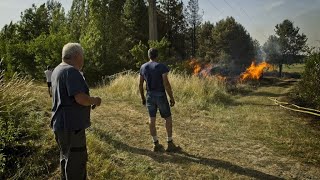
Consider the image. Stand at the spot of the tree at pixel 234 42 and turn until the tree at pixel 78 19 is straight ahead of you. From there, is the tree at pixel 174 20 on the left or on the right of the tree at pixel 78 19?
right

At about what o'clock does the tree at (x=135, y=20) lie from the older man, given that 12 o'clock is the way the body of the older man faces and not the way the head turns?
The tree is roughly at 11 o'clock from the older man.

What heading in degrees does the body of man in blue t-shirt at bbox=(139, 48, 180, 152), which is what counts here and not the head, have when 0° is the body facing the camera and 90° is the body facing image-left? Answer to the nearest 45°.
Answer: approximately 225°

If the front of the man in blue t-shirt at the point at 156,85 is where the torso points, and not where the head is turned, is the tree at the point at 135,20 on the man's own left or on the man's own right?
on the man's own left

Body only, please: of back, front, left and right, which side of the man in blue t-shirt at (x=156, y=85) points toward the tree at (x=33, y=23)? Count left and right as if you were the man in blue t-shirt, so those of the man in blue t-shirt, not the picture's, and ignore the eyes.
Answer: left

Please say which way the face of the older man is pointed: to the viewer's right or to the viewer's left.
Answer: to the viewer's right

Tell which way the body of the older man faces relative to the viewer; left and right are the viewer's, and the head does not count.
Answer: facing away from the viewer and to the right of the viewer

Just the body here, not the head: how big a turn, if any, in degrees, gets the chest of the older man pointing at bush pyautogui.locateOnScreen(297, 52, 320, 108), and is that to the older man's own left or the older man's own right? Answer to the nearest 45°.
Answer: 0° — they already face it

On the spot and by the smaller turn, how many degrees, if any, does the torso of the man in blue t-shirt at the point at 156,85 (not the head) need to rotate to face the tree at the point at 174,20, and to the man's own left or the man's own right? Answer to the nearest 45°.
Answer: approximately 45° to the man's own left

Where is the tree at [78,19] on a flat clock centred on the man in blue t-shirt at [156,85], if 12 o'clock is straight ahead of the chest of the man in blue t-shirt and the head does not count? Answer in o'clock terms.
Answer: The tree is roughly at 10 o'clock from the man in blue t-shirt.
